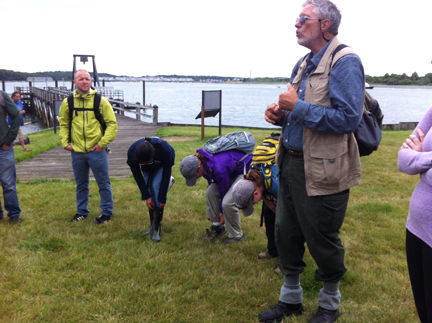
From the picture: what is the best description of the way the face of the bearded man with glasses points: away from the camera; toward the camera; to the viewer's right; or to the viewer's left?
to the viewer's left

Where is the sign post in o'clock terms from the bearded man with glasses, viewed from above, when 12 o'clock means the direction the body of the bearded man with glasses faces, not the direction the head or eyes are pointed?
The sign post is roughly at 4 o'clock from the bearded man with glasses.

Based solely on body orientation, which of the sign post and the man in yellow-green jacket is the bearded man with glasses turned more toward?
the man in yellow-green jacket

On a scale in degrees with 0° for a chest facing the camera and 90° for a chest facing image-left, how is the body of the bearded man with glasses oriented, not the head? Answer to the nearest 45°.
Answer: approximately 45°

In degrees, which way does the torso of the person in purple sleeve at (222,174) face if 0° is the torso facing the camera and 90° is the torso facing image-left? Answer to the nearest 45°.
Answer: approximately 45°

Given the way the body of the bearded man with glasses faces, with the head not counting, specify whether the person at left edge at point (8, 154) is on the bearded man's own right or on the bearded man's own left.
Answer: on the bearded man's own right

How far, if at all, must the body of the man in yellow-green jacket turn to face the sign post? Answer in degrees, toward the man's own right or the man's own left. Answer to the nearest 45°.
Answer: approximately 135° to the man's own left

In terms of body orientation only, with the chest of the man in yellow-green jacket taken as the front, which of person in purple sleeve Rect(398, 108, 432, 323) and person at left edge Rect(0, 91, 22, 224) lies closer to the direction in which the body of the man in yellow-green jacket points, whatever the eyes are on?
the person in purple sleeve

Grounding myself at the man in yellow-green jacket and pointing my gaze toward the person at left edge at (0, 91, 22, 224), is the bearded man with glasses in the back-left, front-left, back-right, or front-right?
back-left

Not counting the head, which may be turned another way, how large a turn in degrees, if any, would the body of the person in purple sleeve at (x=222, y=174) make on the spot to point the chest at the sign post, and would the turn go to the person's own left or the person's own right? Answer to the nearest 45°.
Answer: approximately 135° to the person's own right
